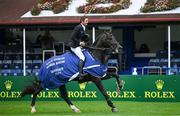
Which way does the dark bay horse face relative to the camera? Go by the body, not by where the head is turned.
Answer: to the viewer's right

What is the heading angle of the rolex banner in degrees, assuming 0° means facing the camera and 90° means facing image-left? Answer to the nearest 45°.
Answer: approximately 0°

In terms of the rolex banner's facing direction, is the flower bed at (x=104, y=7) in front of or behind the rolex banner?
behind

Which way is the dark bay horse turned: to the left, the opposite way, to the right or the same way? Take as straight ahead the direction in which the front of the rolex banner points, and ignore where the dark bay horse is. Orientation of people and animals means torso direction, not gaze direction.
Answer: to the left

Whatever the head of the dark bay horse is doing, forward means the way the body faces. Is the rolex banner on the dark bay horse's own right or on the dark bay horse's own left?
on the dark bay horse's own left

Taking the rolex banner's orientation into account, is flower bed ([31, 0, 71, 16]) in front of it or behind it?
behind

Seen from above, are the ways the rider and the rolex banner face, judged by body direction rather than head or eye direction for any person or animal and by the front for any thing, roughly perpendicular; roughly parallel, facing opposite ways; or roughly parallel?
roughly perpendicular

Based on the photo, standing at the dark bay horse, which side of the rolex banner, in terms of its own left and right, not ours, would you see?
front

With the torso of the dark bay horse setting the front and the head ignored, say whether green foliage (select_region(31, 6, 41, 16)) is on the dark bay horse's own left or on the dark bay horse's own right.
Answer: on the dark bay horse's own left

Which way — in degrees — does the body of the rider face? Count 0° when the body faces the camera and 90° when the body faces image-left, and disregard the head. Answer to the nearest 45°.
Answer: approximately 270°

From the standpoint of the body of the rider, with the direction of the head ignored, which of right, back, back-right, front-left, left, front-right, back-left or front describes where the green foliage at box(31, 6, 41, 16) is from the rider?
left

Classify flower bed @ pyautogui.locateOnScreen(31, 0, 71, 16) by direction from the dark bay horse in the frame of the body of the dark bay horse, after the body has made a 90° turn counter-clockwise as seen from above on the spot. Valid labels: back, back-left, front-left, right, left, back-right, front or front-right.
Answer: front
